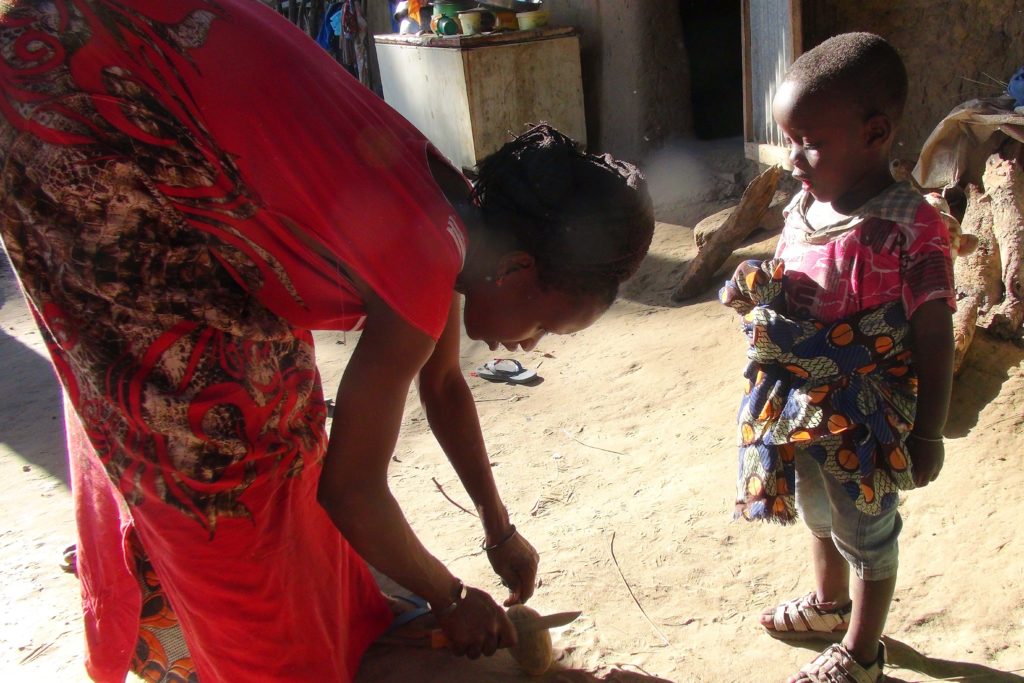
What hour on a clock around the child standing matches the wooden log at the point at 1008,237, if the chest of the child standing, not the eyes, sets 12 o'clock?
The wooden log is roughly at 5 o'clock from the child standing.

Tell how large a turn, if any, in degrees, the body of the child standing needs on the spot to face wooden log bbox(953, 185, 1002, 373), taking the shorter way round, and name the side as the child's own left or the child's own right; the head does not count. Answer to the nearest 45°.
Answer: approximately 135° to the child's own right

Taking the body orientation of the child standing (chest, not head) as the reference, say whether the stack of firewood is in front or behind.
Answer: behind

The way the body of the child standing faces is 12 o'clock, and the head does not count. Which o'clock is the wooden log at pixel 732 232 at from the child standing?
The wooden log is roughly at 4 o'clock from the child standing.

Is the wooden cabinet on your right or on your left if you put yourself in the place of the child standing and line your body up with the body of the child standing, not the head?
on your right

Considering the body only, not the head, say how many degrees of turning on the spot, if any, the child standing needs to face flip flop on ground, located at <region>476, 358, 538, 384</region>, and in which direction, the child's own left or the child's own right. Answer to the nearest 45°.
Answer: approximately 90° to the child's own right

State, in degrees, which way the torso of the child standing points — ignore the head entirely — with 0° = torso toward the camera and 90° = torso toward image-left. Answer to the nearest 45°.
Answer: approximately 45°
